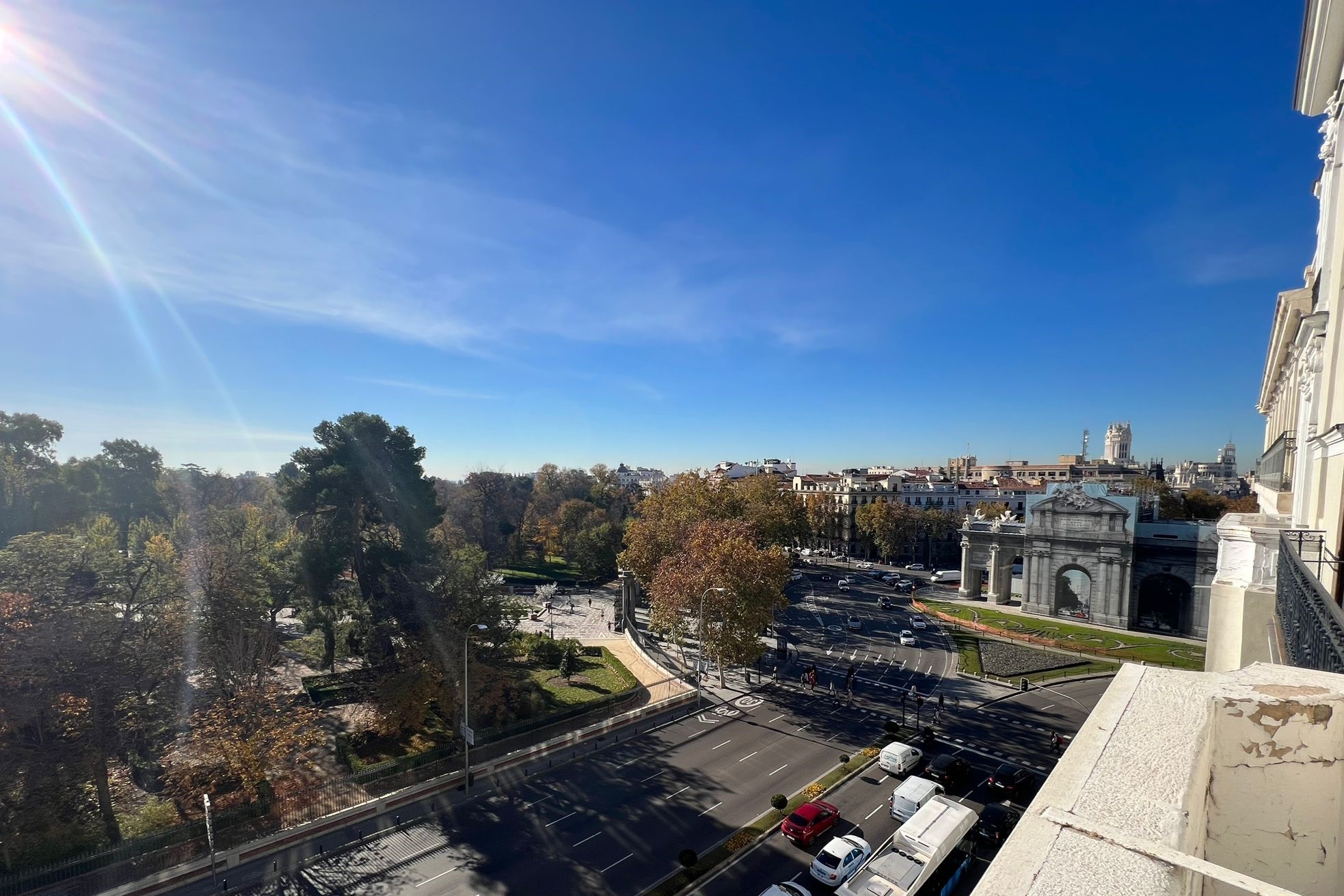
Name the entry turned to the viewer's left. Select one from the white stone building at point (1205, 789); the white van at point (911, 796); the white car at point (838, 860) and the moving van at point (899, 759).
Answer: the white stone building

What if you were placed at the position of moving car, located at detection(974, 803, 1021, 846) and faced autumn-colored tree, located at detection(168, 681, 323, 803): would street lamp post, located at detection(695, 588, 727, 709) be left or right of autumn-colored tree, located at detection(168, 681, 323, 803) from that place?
right

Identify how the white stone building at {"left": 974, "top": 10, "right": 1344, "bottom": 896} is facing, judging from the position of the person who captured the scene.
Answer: facing to the left of the viewer
